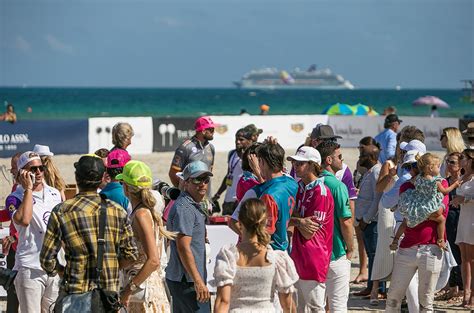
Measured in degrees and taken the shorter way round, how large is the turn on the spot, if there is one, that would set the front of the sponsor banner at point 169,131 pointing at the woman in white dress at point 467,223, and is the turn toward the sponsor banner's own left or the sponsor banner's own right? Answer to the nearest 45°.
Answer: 0° — it already faces them

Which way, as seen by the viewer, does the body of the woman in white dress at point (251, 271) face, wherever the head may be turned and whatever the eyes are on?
away from the camera

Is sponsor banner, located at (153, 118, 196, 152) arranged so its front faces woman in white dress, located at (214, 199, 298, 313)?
yes

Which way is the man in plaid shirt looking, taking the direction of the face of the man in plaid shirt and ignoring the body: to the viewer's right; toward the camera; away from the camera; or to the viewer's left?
away from the camera

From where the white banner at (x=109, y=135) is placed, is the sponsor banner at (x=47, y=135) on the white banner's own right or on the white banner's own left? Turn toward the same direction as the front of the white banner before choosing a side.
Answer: on the white banner's own right

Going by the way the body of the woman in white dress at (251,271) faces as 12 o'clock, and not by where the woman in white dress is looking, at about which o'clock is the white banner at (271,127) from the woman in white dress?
The white banner is roughly at 12 o'clock from the woman in white dress.

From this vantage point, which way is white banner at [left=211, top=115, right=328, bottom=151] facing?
toward the camera

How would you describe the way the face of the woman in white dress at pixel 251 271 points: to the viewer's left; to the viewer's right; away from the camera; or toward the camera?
away from the camera

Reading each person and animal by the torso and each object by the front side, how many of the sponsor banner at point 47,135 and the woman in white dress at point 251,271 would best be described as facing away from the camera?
1

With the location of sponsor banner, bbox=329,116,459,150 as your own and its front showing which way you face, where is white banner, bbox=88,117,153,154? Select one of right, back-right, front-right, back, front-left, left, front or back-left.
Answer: front-right

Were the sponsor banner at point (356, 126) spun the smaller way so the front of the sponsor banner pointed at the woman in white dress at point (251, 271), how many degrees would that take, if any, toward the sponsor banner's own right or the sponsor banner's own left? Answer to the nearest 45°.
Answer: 0° — it already faces them

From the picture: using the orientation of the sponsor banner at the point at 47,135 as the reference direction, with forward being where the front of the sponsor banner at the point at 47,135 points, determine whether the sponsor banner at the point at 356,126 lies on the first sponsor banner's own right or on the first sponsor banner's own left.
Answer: on the first sponsor banner's own left

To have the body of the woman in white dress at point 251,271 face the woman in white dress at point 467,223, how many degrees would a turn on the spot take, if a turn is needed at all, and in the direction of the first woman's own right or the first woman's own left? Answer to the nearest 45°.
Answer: approximately 45° to the first woman's own right

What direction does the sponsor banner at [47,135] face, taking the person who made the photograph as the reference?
facing the viewer

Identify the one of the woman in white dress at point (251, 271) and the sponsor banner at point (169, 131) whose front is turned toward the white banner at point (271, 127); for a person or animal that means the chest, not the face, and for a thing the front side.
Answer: the woman in white dress

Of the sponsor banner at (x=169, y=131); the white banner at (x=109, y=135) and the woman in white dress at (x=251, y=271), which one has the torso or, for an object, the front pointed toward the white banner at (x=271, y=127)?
the woman in white dress

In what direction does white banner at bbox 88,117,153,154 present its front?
toward the camera
